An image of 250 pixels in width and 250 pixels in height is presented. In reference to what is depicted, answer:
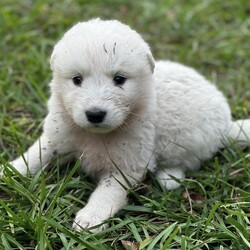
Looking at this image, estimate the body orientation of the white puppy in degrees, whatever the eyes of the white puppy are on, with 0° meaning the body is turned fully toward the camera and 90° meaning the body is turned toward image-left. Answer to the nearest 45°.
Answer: approximately 45°
